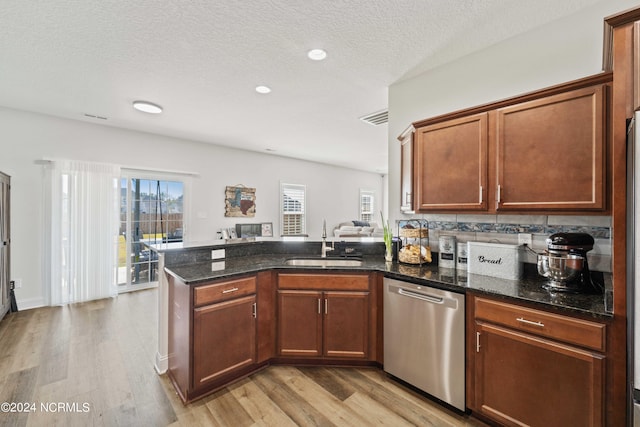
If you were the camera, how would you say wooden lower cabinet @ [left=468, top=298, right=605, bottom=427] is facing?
facing the viewer and to the left of the viewer

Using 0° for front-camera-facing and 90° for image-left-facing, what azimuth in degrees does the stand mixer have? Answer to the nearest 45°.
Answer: approximately 45°

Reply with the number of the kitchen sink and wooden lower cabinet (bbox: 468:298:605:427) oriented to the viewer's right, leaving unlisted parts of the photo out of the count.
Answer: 0

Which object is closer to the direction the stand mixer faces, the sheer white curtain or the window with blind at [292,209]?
the sheer white curtain

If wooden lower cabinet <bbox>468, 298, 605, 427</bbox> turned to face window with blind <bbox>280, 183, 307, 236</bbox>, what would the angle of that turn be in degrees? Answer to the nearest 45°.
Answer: approximately 90° to its right

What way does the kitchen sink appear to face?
toward the camera

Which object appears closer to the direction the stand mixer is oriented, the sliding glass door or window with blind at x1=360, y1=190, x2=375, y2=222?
the sliding glass door

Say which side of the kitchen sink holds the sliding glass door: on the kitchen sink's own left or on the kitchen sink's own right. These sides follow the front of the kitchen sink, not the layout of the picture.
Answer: on the kitchen sink's own right

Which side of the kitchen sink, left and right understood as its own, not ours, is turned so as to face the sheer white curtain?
right

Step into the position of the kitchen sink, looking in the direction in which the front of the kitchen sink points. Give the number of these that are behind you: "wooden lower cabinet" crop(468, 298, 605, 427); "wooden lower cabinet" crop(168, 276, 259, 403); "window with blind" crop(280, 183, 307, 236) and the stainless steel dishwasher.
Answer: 1
